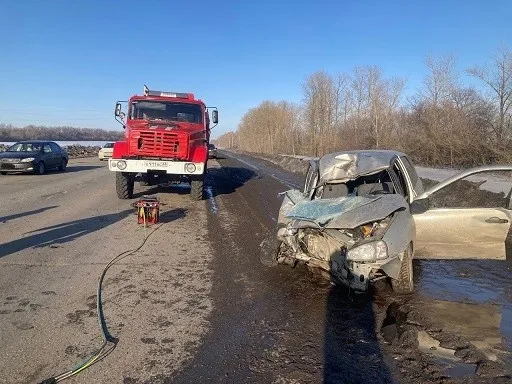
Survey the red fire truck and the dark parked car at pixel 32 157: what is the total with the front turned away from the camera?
0

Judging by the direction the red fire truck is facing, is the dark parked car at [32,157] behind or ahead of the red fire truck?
behind

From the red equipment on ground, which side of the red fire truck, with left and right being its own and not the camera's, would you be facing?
front

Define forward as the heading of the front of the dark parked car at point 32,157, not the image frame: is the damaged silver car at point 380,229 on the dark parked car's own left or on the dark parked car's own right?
on the dark parked car's own left

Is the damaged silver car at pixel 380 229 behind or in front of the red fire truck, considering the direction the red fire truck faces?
in front

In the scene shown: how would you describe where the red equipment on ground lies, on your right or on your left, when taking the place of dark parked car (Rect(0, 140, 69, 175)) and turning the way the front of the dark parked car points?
on your left

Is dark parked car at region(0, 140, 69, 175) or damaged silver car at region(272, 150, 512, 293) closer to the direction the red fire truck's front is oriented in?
the damaged silver car

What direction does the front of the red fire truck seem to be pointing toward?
toward the camera

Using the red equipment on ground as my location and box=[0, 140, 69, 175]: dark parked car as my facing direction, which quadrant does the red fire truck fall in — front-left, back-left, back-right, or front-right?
front-right

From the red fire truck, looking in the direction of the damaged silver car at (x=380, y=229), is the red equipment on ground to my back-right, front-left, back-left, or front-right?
front-right

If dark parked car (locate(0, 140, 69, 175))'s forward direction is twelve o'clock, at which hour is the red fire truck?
The red fire truck is roughly at 10 o'clock from the dark parked car.
